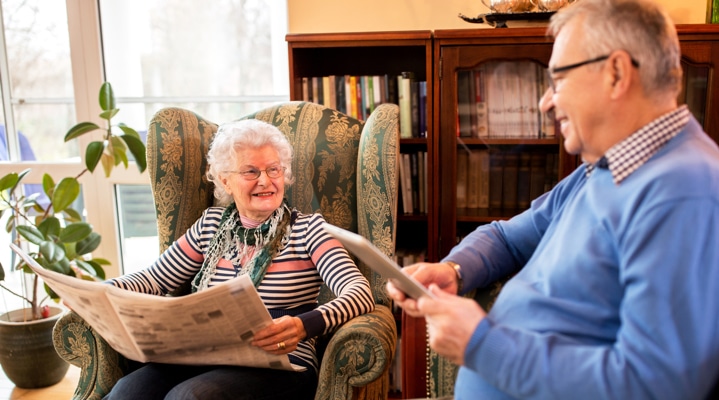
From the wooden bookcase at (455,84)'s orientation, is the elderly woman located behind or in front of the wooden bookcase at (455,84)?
in front

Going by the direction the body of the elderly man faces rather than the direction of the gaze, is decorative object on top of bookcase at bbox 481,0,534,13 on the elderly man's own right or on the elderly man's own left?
on the elderly man's own right

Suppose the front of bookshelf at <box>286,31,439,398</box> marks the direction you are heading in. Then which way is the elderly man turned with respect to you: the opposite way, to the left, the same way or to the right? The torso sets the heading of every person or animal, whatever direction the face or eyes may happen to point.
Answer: to the right

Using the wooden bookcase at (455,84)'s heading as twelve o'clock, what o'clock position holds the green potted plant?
The green potted plant is roughly at 3 o'clock from the wooden bookcase.

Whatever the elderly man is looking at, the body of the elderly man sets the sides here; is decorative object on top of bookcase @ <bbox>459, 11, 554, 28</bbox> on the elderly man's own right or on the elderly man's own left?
on the elderly man's own right

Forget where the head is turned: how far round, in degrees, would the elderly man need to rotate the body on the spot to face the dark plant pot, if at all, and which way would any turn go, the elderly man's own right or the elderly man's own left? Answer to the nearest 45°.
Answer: approximately 45° to the elderly man's own right

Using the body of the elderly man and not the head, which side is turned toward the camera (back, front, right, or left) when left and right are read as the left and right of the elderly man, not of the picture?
left

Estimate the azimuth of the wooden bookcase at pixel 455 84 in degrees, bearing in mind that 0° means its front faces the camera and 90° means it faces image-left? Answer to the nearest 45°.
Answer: approximately 0°

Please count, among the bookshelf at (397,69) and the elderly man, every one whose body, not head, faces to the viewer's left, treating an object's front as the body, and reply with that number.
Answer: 1

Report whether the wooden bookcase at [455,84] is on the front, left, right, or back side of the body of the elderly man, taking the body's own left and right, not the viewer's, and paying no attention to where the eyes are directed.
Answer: right

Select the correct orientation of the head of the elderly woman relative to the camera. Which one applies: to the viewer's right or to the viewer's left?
to the viewer's right

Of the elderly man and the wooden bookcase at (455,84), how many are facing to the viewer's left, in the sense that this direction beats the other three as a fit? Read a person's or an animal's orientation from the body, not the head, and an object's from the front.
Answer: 1

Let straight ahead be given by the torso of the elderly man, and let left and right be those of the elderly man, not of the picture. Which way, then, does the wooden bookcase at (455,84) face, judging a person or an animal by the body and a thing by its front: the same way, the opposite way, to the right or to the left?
to the left
